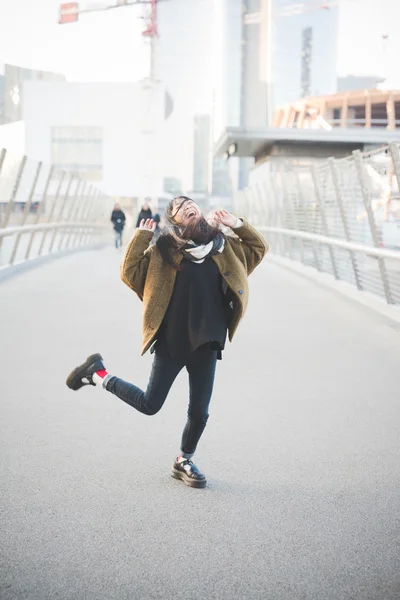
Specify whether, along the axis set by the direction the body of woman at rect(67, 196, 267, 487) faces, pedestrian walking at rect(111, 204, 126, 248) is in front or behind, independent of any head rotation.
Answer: behind

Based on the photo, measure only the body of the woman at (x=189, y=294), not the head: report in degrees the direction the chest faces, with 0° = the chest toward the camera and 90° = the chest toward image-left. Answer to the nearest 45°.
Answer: approximately 315°

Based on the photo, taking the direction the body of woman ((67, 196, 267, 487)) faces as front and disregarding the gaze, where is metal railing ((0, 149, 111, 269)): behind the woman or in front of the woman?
behind

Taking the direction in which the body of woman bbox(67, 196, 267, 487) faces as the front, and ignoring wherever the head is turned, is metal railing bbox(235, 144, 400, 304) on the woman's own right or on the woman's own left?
on the woman's own left
